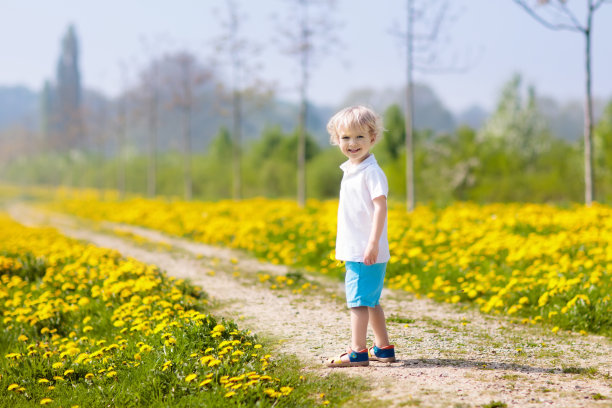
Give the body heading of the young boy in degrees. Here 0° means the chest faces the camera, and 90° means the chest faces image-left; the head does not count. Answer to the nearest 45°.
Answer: approximately 90°

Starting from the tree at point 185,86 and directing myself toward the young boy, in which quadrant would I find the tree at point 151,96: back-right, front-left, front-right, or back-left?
back-right

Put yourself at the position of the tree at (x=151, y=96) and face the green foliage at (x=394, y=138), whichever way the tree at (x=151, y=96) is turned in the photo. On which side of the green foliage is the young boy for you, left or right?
right

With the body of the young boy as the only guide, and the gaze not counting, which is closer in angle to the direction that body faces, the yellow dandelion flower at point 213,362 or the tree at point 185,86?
the yellow dandelion flower

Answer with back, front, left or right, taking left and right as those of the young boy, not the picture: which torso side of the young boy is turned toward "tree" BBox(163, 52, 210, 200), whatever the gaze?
right

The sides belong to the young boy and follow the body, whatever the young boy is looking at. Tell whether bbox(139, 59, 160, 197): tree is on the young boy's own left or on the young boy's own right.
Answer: on the young boy's own right
